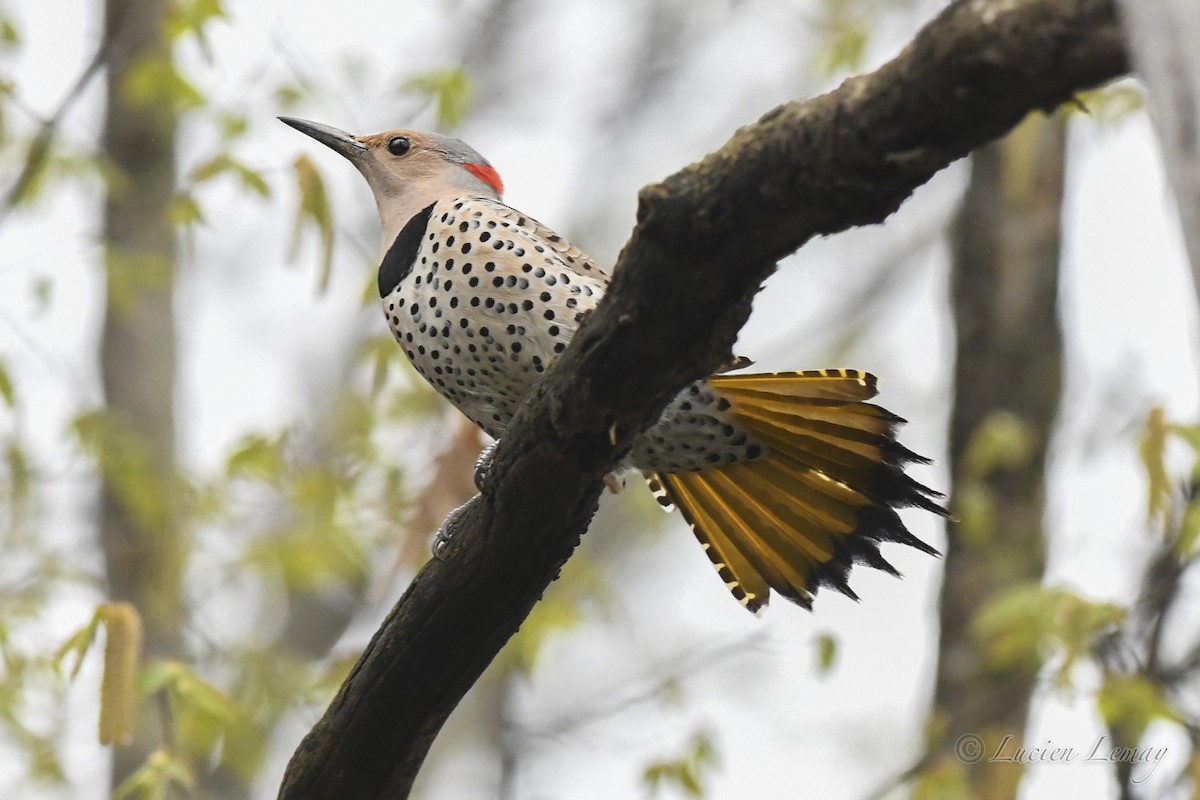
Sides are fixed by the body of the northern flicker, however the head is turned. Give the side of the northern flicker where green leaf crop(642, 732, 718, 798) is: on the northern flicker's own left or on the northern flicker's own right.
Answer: on the northern flicker's own right

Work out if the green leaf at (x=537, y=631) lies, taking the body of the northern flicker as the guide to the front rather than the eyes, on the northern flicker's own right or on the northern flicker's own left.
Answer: on the northern flicker's own right

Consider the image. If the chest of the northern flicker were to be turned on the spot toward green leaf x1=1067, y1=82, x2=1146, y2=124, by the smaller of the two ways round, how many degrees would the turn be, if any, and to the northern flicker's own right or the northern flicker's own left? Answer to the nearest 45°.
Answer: approximately 135° to the northern flicker's own right

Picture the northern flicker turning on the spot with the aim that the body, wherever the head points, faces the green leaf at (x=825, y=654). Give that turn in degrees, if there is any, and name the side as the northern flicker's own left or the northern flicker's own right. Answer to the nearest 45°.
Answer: approximately 90° to the northern flicker's own right

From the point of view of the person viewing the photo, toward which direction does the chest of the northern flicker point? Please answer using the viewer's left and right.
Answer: facing to the left of the viewer

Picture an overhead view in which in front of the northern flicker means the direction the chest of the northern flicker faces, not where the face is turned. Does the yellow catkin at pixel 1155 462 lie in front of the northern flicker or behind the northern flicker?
behind
